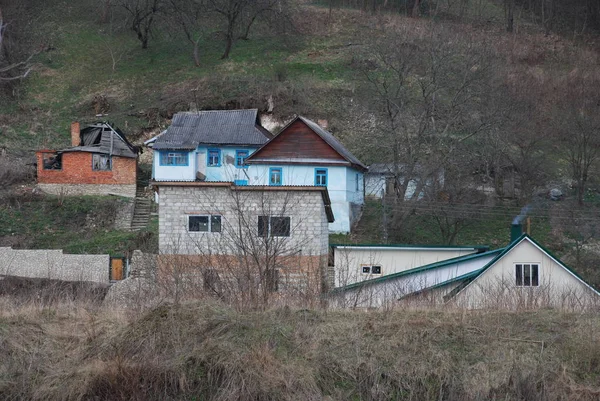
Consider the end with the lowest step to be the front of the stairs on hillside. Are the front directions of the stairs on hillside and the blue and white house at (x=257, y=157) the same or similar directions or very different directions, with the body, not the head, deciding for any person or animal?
same or similar directions

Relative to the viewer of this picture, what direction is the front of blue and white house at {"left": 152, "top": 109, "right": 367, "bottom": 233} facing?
facing the viewer

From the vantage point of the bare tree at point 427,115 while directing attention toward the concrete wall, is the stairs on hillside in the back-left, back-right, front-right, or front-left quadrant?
front-right

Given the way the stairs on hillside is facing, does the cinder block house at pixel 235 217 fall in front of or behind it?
in front

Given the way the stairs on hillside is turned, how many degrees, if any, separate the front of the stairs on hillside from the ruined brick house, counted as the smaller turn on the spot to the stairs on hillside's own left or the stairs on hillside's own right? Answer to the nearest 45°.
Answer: approximately 135° to the stairs on hillside's own right

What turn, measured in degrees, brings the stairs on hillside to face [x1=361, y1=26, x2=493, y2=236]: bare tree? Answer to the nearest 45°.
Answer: approximately 90° to its left

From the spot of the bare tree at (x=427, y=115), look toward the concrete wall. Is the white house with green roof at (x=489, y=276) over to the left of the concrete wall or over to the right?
left

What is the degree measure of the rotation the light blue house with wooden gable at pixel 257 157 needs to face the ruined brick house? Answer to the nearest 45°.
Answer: approximately 90° to its right

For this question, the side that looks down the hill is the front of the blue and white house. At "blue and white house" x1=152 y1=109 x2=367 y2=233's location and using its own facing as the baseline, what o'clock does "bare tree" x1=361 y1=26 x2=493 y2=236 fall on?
The bare tree is roughly at 9 o'clock from the blue and white house.

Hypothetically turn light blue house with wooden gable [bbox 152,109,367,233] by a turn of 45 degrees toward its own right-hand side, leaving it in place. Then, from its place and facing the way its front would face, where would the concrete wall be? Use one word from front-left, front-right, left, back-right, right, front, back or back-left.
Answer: front

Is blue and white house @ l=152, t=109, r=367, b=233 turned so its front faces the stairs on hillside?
no

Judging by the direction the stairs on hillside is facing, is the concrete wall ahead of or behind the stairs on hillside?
ahead

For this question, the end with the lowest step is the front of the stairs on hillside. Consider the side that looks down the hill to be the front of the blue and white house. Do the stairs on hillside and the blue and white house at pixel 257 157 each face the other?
no
